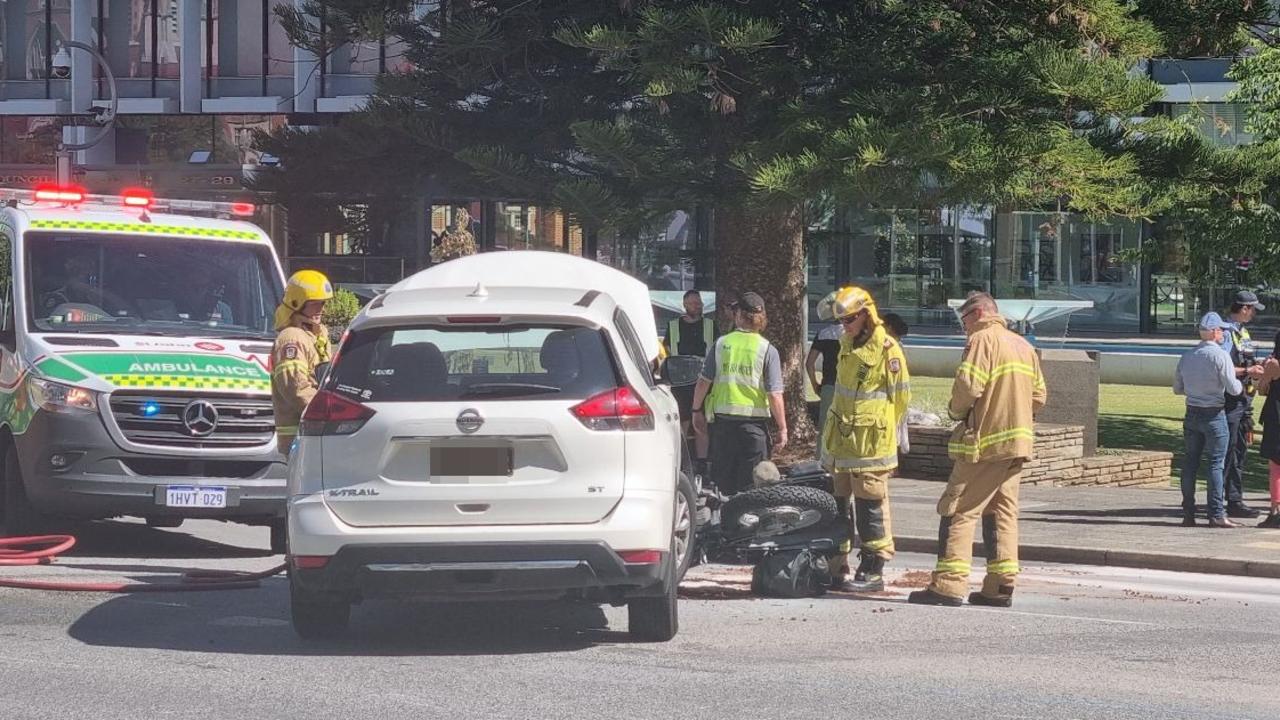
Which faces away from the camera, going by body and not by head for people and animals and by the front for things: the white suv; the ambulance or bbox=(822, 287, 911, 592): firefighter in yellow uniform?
the white suv

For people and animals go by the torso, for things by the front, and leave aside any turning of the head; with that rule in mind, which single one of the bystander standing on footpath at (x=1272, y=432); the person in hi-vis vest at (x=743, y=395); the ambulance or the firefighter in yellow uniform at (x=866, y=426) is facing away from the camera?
the person in hi-vis vest

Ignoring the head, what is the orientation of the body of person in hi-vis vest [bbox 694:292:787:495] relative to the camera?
away from the camera

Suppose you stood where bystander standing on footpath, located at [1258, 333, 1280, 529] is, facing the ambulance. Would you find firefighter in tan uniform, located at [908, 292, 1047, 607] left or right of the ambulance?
left

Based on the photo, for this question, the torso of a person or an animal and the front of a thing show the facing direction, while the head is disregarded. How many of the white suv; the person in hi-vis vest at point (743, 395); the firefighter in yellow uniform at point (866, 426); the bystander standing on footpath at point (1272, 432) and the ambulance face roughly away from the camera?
2

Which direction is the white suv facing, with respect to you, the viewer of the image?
facing away from the viewer

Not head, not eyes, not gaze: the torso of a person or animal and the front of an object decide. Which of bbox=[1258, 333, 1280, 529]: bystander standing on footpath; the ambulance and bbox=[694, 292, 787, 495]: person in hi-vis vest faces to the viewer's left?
the bystander standing on footpath

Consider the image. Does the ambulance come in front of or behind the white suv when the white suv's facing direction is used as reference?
in front

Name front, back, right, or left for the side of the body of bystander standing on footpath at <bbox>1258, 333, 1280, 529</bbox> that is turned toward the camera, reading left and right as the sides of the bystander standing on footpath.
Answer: left

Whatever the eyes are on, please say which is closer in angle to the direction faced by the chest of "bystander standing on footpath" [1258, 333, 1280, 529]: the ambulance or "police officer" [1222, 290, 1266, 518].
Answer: the police officer

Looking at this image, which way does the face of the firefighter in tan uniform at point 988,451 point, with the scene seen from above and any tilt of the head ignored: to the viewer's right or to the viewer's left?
to the viewer's left

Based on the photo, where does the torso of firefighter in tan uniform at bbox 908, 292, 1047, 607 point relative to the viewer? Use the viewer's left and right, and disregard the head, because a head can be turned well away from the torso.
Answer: facing away from the viewer and to the left of the viewer

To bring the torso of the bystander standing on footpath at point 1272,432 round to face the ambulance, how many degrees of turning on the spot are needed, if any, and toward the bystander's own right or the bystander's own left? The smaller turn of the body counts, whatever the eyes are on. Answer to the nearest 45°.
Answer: approximately 45° to the bystander's own left

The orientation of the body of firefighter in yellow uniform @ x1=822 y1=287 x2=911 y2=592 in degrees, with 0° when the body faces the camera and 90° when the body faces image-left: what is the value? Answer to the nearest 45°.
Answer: approximately 45°

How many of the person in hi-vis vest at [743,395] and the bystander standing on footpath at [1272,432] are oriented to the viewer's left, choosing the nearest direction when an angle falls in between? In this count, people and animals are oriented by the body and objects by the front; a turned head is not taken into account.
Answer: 1

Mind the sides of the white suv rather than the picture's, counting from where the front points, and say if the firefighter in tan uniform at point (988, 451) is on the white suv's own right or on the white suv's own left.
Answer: on the white suv's own right
